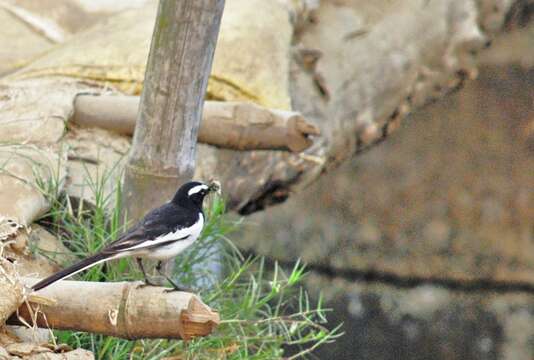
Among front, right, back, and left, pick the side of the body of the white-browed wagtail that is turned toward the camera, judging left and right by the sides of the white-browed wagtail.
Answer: right

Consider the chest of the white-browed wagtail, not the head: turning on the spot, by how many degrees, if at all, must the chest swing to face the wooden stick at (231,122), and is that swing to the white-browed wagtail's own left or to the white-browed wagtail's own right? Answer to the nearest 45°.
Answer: approximately 90° to the white-browed wagtail's own left
